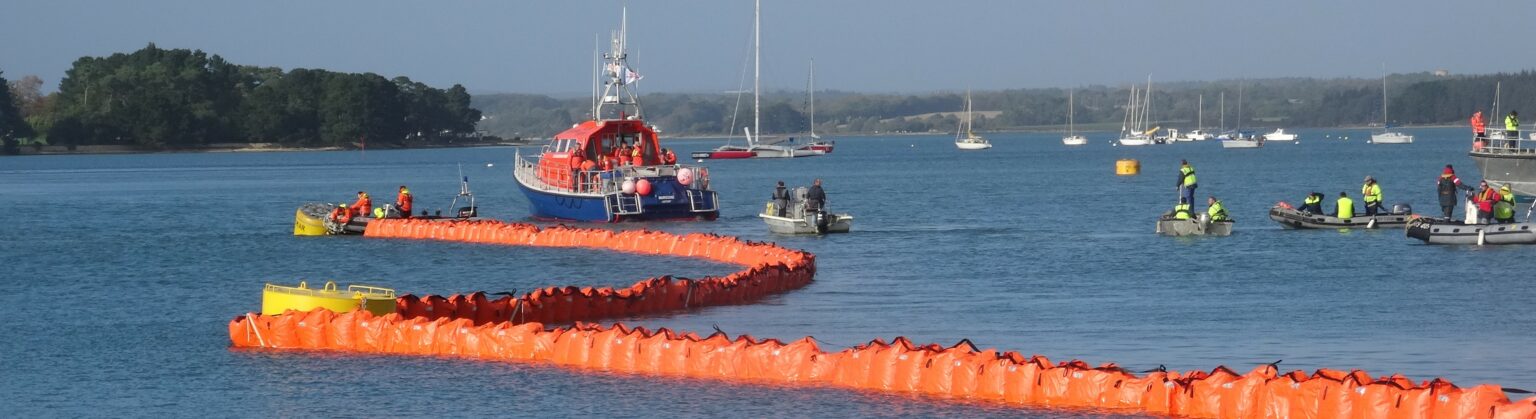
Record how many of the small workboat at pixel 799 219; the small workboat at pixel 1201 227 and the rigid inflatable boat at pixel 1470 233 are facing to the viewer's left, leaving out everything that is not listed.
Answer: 3

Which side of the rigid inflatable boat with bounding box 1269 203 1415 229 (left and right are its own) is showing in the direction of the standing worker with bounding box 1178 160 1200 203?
front

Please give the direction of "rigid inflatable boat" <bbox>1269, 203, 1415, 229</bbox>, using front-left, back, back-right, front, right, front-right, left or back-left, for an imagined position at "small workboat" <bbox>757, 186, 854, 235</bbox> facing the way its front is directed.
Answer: back

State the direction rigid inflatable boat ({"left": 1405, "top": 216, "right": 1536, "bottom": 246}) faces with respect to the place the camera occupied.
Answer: facing to the left of the viewer

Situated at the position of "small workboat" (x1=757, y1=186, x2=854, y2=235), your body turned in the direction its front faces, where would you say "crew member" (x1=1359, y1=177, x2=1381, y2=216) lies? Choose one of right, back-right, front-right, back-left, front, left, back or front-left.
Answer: back

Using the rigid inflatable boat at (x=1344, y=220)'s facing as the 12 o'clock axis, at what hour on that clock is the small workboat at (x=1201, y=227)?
The small workboat is roughly at 11 o'clock from the rigid inflatable boat.

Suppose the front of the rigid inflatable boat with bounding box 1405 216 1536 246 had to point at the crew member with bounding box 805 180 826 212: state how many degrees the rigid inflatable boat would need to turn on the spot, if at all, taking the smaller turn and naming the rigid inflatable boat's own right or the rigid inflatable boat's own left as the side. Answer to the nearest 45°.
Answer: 0° — it already faces them

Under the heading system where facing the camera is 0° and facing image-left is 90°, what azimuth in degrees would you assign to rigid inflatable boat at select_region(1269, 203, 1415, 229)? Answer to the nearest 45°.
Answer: approximately 90°

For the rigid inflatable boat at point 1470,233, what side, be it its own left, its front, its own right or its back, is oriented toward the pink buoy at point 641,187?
front

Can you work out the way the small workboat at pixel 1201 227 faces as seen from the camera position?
facing to the left of the viewer

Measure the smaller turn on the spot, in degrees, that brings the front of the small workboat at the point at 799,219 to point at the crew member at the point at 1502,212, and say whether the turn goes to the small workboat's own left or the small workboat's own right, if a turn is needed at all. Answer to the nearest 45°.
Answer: approximately 180°

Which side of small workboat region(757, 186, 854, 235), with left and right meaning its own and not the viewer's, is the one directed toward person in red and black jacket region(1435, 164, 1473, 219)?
back

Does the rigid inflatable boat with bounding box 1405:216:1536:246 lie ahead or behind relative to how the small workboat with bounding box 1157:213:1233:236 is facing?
behind

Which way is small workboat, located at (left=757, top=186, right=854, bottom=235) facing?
to the viewer's left
